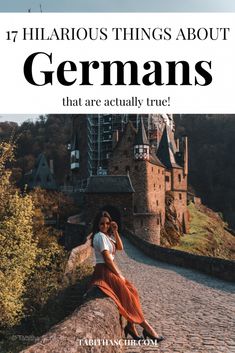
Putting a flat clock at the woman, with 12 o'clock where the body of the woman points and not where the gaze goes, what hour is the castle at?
The castle is roughly at 9 o'clock from the woman.

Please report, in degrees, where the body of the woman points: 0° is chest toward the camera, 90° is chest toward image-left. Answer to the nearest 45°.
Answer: approximately 270°

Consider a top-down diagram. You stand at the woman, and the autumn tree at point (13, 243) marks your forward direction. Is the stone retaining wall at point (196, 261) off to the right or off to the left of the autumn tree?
right

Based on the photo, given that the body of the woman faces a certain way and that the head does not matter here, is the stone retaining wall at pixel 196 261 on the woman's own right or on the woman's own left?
on the woman's own left
